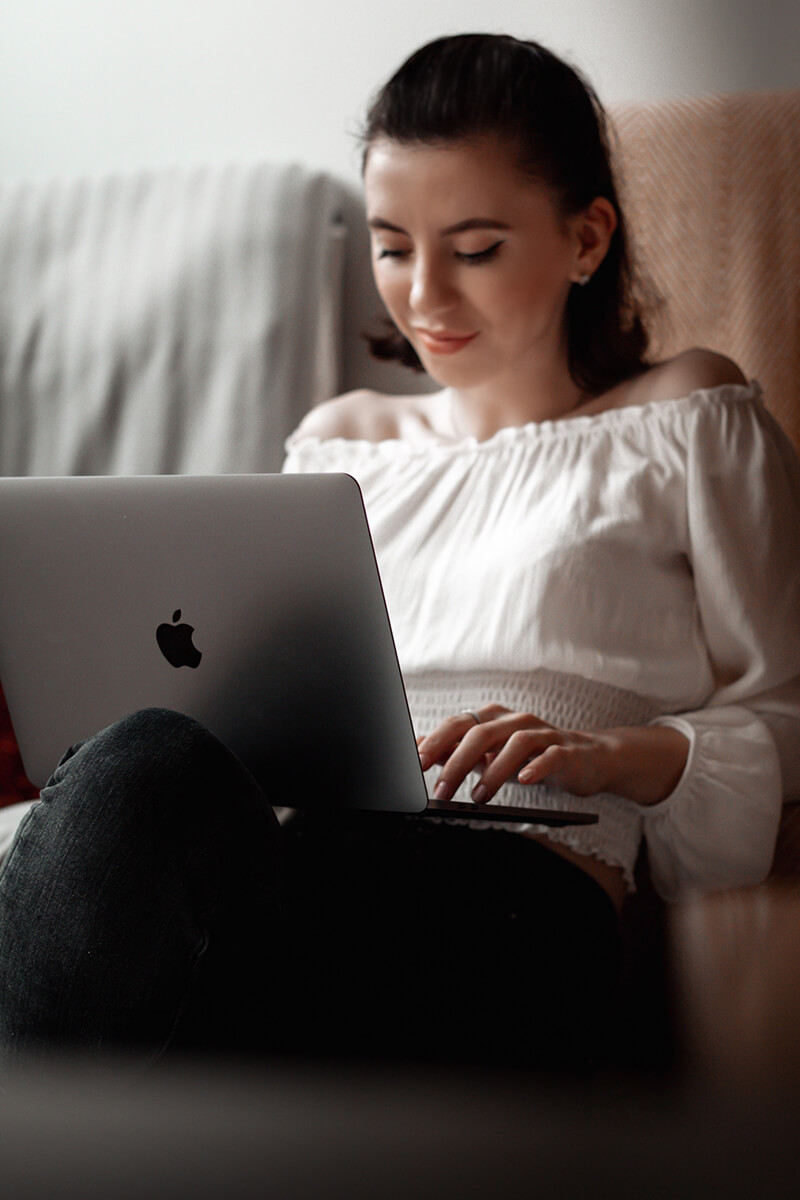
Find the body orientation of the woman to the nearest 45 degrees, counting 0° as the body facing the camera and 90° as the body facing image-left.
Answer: approximately 45°

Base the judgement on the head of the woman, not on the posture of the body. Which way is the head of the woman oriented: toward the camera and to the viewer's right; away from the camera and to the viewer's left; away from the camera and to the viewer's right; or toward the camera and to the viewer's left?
toward the camera and to the viewer's left
